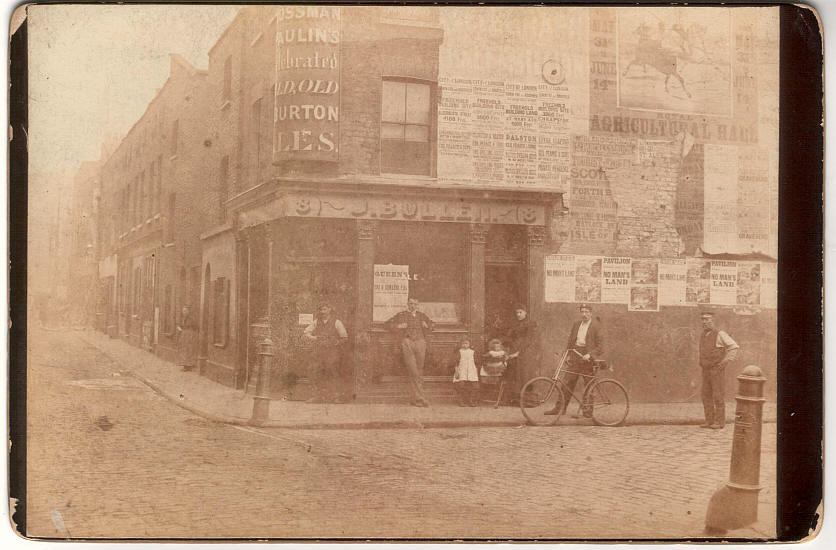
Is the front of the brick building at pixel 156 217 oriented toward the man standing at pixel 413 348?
no

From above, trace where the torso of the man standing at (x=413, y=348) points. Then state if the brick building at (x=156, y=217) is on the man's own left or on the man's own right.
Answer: on the man's own right

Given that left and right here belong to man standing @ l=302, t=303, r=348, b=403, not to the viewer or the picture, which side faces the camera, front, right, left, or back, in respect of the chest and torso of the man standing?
front

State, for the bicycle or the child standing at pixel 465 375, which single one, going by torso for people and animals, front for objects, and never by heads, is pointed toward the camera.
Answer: the child standing

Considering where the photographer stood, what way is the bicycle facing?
facing to the left of the viewer

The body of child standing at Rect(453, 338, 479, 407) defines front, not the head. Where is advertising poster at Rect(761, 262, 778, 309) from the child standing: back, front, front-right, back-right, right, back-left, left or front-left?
left

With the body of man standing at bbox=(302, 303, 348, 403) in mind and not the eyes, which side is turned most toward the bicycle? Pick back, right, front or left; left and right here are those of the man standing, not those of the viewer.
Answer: left

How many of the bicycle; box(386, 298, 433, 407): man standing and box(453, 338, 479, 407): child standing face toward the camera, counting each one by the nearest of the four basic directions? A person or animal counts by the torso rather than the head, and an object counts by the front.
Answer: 2

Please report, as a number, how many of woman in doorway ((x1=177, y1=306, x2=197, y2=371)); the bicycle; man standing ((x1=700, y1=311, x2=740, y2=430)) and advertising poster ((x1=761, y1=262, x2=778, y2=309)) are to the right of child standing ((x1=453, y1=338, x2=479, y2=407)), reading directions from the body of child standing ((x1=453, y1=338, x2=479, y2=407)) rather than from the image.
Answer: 1

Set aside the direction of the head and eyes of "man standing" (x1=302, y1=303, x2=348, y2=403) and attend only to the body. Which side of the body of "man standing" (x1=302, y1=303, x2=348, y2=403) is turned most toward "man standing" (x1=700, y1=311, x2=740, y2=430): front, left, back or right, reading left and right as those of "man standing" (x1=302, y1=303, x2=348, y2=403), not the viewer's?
left

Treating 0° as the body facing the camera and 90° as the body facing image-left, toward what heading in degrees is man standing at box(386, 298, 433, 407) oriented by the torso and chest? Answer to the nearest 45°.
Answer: approximately 0°

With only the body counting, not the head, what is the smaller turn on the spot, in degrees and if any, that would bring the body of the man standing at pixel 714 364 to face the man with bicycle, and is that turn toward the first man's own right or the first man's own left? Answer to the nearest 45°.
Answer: approximately 45° to the first man's own right

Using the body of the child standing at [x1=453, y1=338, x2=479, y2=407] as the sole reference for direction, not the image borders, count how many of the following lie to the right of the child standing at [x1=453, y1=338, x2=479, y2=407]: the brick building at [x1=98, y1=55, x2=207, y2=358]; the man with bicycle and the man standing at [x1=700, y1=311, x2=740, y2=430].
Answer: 1

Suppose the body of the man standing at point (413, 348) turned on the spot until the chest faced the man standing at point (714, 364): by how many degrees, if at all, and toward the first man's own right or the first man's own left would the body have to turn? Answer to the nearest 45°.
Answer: approximately 90° to the first man's own left

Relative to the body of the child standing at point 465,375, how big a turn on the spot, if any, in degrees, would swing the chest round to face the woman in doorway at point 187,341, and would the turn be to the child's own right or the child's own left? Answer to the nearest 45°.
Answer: approximately 90° to the child's own right

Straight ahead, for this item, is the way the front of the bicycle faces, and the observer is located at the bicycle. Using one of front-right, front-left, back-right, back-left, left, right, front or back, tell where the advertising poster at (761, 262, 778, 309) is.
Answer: back
